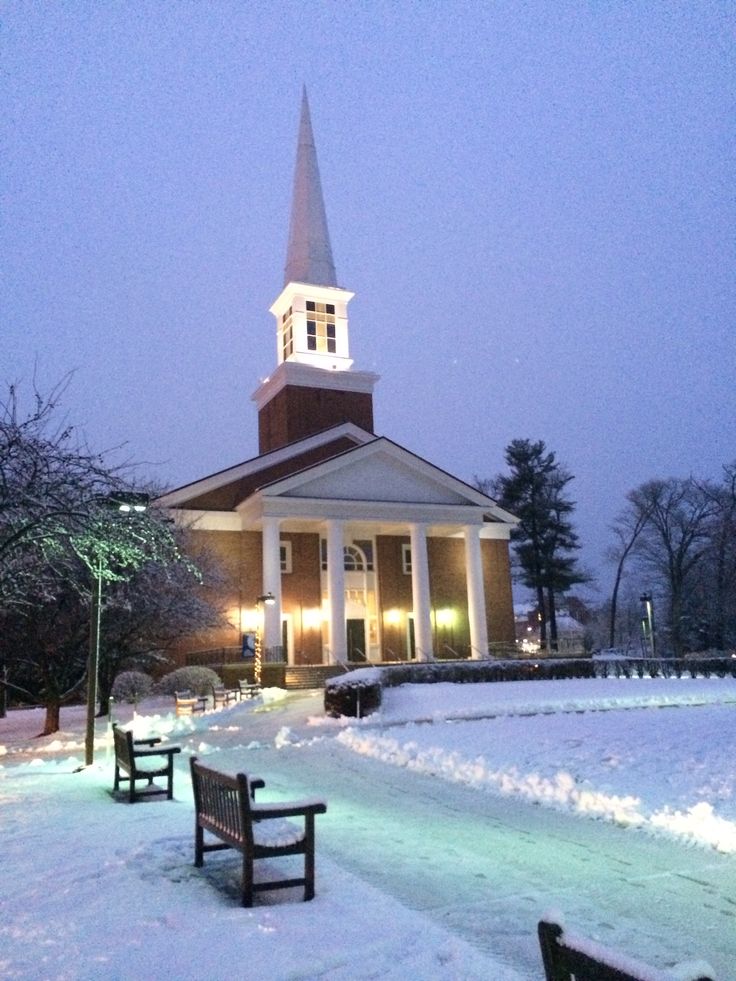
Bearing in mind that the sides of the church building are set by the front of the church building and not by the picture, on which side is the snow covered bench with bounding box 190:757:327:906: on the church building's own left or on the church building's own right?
on the church building's own right

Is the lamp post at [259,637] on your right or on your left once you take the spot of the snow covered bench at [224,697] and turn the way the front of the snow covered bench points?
on your left

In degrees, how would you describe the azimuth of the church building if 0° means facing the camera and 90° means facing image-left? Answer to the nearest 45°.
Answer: approximately 315°

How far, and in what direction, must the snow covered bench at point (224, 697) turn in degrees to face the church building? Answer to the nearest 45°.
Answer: approximately 90° to its left
